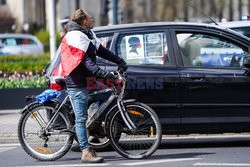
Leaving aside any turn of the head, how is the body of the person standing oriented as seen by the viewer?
to the viewer's right

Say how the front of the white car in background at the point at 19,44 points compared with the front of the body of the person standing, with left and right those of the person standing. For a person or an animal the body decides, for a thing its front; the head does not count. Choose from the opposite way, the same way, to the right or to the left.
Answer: the opposite way

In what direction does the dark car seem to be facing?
to the viewer's right

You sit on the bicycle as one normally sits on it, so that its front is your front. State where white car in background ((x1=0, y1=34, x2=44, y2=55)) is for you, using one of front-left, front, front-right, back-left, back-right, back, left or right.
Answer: left

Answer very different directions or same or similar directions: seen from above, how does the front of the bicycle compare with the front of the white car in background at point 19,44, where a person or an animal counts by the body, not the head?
very different directions

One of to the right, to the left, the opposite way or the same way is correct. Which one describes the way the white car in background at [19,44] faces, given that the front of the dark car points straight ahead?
the opposite way

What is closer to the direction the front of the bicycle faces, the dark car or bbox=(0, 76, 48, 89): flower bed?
the dark car

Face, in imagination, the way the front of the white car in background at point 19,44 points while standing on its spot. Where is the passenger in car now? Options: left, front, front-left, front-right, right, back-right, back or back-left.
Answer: left

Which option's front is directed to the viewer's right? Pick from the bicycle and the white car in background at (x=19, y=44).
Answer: the bicycle

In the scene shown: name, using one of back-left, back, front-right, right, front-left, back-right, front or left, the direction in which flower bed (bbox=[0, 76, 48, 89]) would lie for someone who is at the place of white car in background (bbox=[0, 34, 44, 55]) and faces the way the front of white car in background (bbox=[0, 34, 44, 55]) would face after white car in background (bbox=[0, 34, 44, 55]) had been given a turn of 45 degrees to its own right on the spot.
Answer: back-left

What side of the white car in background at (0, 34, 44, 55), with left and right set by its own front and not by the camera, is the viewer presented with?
left

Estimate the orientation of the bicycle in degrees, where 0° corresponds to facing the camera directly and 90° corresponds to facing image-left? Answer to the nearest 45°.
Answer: approximately 270°
